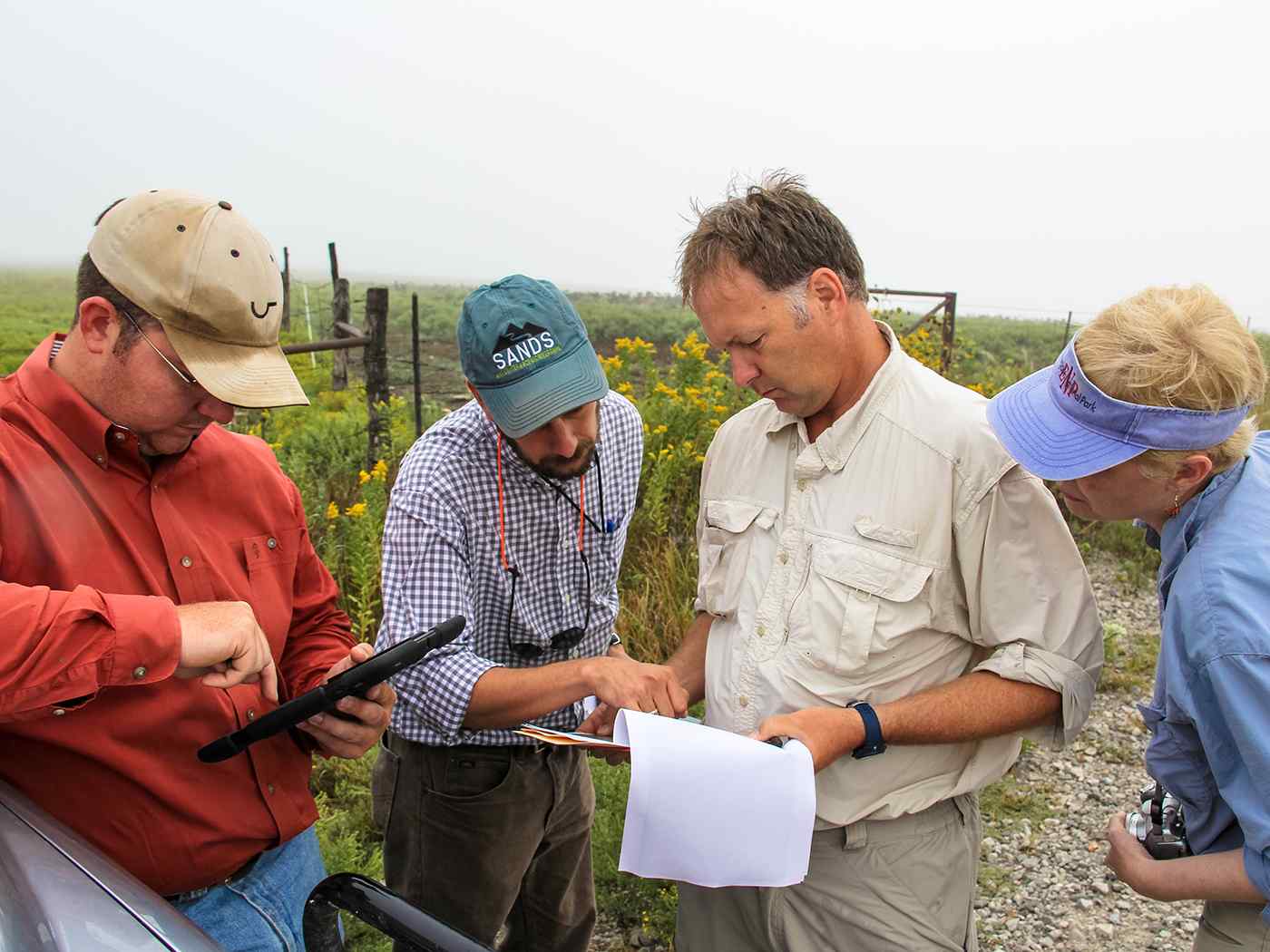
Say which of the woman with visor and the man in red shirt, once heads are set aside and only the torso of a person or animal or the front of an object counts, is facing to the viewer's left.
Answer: the woman with visor

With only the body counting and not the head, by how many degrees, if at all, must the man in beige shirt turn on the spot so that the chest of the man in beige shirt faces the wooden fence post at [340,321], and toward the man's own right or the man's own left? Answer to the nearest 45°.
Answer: approximately 90° to the man's own right

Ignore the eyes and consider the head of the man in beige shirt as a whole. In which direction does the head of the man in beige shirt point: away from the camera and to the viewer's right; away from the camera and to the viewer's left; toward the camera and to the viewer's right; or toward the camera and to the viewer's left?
toward the camera and to the viewer's left

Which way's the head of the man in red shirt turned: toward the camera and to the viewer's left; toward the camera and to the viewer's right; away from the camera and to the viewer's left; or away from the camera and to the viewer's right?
toward the camera and to the viewer's right

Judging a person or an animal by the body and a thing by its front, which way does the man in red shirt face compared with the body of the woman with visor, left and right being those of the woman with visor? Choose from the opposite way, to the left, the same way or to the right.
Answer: the opposite way

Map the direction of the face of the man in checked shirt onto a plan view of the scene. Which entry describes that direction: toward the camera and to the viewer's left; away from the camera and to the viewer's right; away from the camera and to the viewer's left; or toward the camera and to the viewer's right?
toward the camera and to the viewer's right

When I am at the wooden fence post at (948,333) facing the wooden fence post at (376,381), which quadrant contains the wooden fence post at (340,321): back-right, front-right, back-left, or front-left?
front-right

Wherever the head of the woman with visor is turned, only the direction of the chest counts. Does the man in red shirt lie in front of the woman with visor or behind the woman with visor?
in front

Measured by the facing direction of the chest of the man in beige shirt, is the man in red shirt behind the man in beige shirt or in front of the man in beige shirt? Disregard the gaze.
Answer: in front

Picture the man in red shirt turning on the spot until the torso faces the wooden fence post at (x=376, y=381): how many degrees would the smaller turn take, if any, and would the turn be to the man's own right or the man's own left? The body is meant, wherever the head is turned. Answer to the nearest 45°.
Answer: approximately 135° to the man's own left

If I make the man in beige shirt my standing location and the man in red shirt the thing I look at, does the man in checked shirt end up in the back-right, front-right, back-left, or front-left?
front-right

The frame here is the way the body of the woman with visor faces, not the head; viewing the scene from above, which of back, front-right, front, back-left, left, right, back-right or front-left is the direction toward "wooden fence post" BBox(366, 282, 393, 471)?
front-right

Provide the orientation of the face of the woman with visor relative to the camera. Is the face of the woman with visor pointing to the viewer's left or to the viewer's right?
to the viewer's left

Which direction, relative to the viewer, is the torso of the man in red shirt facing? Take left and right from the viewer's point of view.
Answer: facing the viewer and to the right of the viewer

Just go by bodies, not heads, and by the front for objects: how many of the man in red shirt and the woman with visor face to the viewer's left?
1

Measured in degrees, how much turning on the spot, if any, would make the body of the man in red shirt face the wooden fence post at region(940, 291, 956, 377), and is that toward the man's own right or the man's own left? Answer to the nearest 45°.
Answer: approximately 90° to the man's own left

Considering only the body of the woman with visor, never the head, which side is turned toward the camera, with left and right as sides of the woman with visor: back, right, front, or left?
left
